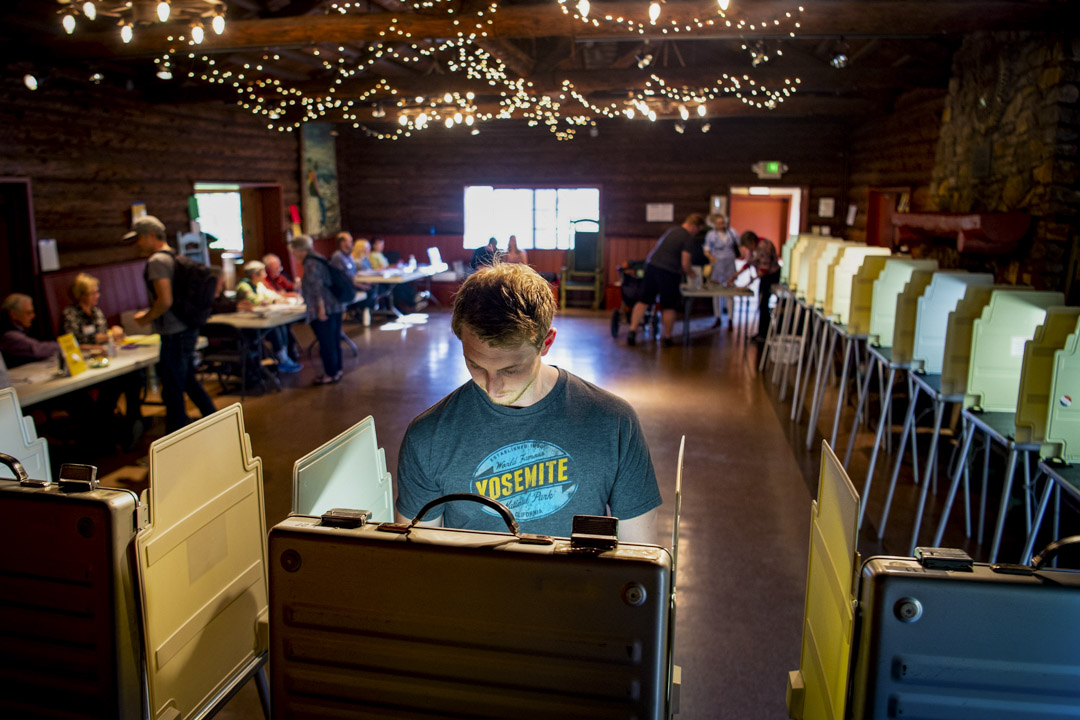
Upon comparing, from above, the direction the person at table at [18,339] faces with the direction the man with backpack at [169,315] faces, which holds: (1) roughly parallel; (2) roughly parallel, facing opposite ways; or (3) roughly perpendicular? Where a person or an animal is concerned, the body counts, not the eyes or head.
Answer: roughly parallel, facing opposite ways

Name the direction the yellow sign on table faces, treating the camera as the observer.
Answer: facing the viewer and to the right of the viewer

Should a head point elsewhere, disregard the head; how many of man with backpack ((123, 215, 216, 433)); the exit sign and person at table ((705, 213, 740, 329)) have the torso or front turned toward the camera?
2

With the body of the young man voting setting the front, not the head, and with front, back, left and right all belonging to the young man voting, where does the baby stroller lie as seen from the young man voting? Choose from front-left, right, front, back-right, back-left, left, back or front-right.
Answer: back

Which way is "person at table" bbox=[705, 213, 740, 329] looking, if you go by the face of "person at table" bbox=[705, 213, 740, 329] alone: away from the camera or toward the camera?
toward the camera

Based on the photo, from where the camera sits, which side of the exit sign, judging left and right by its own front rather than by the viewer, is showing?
front

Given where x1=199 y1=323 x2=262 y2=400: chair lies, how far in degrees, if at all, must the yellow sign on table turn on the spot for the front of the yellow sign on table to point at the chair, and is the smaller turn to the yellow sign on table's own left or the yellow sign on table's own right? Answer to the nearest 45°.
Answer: approximately 90° to the yellow sign on table's own left

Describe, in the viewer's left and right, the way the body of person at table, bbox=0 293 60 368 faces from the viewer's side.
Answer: facing to the right of the viewer

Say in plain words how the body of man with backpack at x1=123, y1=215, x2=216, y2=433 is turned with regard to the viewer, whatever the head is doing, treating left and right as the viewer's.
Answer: facing to the left of the viewer

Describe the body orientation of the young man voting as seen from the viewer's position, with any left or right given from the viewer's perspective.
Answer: facing the viewer

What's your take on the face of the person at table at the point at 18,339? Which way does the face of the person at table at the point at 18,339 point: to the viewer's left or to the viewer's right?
to the viewer's right

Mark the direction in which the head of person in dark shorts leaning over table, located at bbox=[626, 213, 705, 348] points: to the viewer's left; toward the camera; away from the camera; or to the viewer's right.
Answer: to the viewer's right

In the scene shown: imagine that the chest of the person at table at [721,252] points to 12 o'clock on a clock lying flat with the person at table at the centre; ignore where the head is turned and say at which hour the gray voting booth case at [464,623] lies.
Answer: The gray voting booth case is roughly at 12 o'clock from the person at table.

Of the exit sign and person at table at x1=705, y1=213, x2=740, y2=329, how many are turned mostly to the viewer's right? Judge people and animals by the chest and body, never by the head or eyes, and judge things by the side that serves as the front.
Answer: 0

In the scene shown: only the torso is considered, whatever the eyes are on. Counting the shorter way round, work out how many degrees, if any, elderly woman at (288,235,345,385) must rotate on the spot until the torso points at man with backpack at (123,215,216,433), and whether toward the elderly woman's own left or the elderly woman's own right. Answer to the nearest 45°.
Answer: approximately 45° to the elderly woman's own left

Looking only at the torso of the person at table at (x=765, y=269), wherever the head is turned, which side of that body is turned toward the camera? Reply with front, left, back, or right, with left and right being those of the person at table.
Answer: left

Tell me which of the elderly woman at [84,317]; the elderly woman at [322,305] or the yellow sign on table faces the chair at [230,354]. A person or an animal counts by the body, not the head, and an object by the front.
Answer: the elderly woman at [322,305]

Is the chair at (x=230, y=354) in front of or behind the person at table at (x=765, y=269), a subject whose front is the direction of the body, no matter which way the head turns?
in front
